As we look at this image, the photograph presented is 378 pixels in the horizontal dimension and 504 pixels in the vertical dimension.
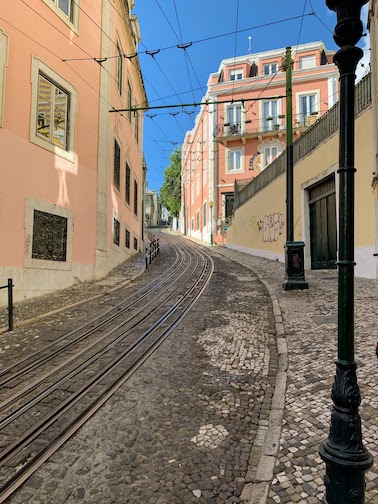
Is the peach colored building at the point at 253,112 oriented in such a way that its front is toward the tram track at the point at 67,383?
yes

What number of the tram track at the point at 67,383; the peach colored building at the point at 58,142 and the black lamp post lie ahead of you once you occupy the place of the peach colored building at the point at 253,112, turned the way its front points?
3

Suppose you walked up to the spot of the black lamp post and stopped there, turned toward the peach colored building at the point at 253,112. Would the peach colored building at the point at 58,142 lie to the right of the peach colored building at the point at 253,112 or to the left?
left

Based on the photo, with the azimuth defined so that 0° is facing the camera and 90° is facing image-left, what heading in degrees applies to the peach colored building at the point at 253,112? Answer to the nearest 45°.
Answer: approximately 0°

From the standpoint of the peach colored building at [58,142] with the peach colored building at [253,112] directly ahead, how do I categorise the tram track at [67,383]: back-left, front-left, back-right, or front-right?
back-right

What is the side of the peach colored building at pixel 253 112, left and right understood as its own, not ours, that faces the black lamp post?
front

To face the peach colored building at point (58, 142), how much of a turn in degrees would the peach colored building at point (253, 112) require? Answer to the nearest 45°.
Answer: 0° — it already faces it

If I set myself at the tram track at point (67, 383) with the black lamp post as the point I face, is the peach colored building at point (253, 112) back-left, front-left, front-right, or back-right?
back-left

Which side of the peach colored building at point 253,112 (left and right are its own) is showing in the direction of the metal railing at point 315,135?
front
